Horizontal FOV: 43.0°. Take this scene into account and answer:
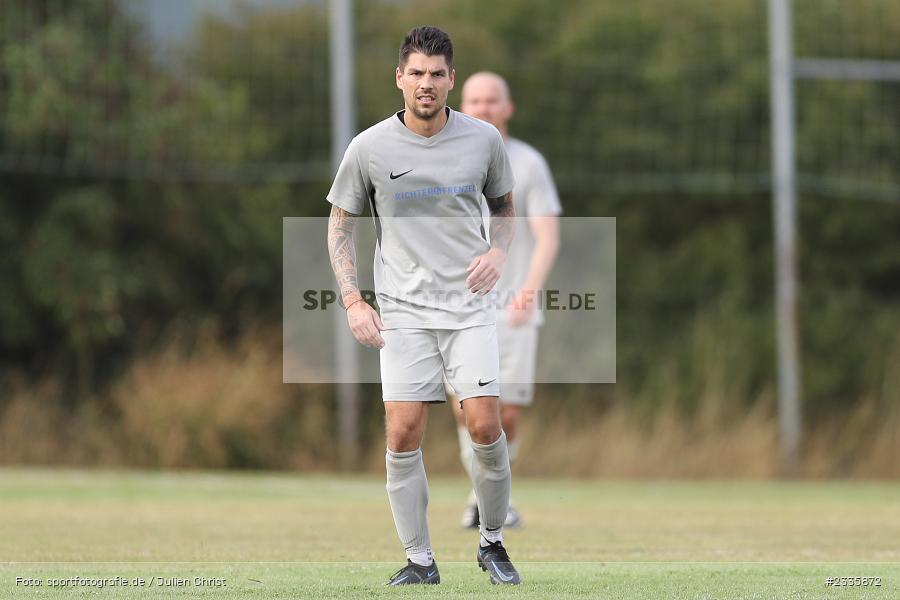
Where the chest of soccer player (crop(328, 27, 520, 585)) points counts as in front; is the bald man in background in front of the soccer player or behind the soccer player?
behind

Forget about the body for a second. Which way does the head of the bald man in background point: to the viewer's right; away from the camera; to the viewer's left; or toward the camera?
toward the camera

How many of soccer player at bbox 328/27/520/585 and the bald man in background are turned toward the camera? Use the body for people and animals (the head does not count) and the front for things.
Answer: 2

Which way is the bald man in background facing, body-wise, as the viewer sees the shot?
toward the camera

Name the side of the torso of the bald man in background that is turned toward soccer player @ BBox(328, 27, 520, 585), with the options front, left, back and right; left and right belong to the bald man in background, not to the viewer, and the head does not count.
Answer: front

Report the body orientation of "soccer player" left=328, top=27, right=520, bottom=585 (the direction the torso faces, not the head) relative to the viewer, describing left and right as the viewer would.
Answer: facing the viewer

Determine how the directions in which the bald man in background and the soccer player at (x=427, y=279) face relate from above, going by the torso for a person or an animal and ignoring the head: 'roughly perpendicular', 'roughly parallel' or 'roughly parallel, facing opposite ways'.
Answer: roughly parallel

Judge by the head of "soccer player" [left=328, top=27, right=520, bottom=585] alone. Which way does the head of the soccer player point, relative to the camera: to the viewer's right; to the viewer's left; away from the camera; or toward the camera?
toward the camera
